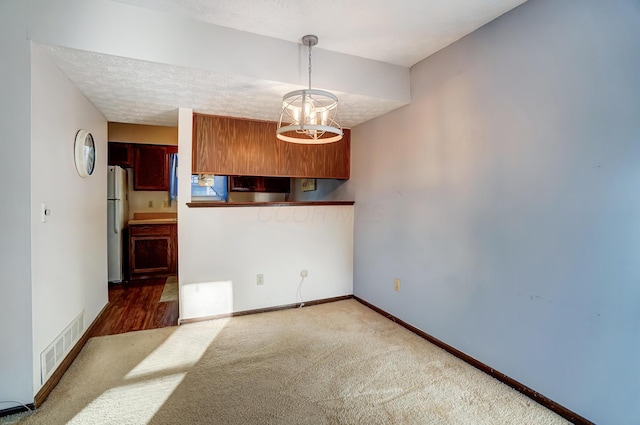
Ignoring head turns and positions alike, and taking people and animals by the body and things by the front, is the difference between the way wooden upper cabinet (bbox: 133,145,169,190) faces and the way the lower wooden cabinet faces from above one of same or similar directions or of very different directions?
same or similar directions

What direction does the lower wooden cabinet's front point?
toward the camera

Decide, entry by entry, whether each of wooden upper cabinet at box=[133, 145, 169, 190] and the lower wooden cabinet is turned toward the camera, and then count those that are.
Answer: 2

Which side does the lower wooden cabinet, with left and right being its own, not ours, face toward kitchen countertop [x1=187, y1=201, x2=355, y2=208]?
front

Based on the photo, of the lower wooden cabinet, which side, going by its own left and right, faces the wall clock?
front

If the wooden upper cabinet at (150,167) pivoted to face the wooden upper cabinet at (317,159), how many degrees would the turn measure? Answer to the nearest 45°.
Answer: approximately 45° to its left

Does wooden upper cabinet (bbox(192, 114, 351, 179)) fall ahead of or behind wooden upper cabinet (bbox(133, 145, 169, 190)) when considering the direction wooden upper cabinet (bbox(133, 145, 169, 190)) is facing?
ahead

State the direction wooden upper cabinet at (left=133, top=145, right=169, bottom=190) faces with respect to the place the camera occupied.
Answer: facing the viewer

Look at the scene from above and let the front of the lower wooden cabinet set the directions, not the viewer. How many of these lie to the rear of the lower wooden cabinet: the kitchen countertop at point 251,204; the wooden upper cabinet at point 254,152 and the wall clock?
0
